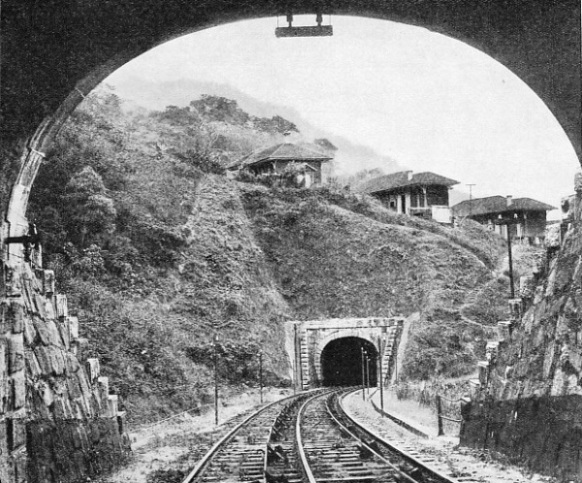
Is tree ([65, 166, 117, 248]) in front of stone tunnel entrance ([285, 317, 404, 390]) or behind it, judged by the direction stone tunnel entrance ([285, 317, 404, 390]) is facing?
in front

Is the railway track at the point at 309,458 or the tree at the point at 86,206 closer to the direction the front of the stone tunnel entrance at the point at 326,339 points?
the railway track

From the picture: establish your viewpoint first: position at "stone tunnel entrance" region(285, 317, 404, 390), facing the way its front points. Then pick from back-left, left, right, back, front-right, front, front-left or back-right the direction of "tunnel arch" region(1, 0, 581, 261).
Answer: front

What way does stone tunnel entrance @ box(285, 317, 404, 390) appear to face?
toward the camera

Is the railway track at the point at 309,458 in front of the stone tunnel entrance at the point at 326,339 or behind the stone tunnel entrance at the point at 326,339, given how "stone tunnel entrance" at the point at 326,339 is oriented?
in front

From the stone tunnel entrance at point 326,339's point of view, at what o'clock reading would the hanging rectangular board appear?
The hanging rectangular board is roughly at 12 o'clock from the stone tunnel entrance.

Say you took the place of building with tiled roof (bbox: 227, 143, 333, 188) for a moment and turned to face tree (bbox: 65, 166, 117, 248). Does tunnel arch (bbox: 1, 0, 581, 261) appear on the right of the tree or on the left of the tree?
left

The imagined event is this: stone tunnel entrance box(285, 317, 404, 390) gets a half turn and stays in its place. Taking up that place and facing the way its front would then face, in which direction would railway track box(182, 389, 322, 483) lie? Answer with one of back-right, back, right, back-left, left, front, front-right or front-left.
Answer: back

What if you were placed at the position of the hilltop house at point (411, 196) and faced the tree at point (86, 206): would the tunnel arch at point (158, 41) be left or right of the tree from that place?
left
